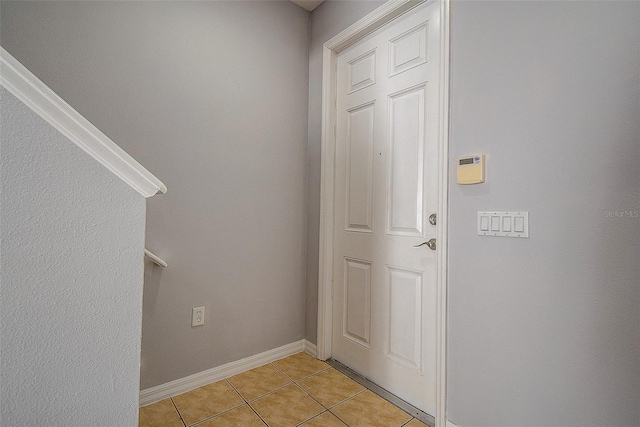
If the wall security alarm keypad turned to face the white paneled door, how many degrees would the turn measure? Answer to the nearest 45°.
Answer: approximately 90° to its right

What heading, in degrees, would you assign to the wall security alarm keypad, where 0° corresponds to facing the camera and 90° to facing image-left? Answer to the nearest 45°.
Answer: approximately 45°
